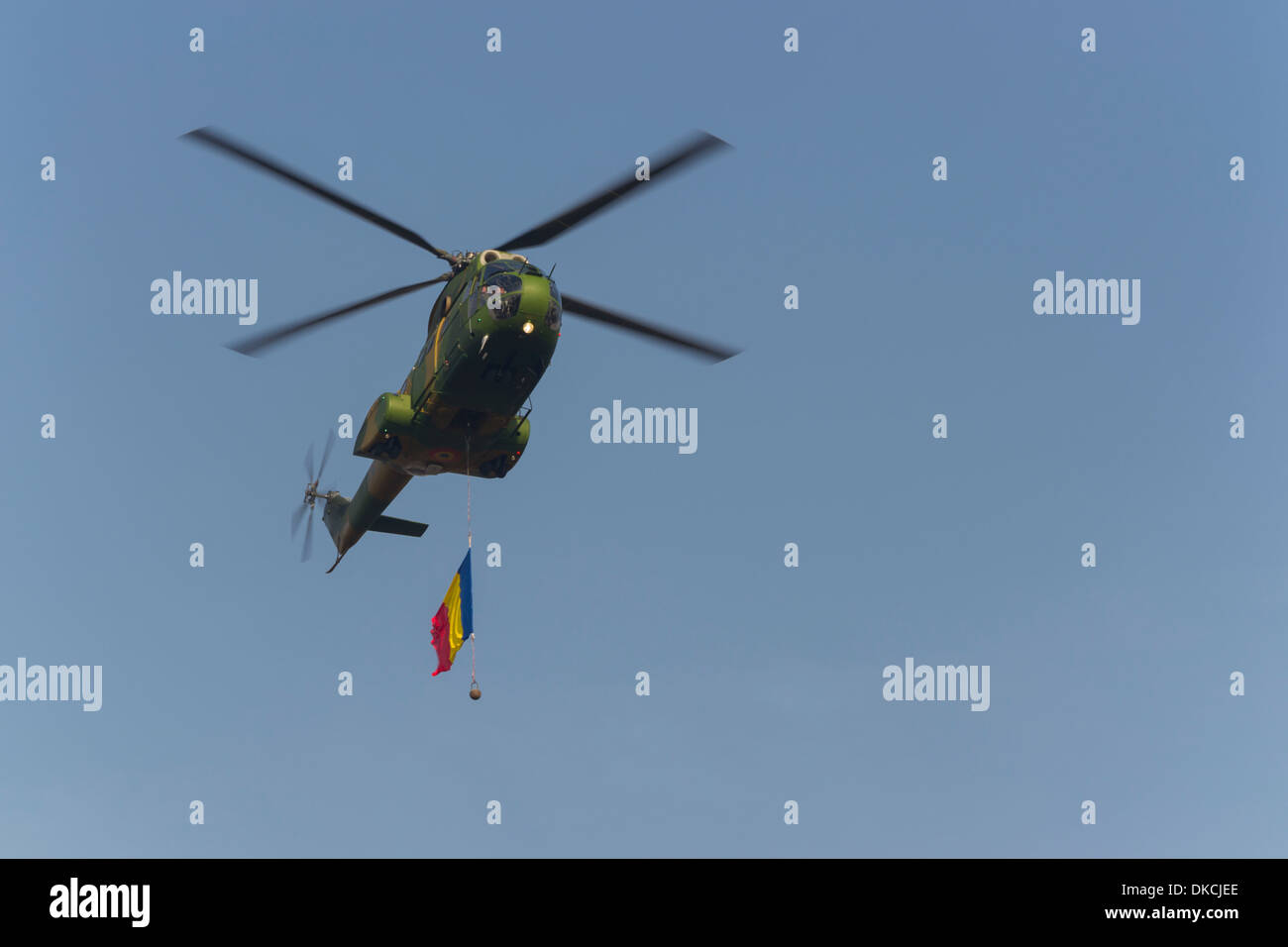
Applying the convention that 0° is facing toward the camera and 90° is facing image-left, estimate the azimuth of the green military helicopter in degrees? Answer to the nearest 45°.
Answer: approximately 315°
